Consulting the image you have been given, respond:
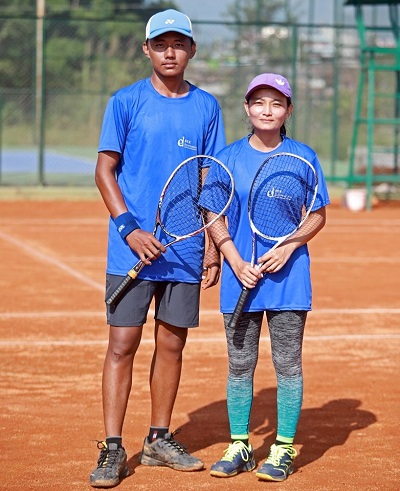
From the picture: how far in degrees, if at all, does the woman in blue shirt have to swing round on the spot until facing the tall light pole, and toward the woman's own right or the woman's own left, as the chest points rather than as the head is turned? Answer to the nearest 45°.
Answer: approximately 180°

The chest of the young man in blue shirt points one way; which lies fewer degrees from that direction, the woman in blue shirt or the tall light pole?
the woman in blue shirt

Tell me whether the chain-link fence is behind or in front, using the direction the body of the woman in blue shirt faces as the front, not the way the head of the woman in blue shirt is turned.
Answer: behind

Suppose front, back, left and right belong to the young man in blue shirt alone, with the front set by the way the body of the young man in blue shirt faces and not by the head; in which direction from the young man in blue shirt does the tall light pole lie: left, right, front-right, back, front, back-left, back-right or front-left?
back

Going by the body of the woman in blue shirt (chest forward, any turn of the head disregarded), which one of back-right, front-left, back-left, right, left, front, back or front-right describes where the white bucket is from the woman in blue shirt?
back

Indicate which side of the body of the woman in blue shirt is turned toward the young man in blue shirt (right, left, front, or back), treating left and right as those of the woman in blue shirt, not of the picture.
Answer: right

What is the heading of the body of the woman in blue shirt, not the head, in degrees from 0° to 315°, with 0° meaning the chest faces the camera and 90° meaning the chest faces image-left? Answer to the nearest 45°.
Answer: approximately 0°

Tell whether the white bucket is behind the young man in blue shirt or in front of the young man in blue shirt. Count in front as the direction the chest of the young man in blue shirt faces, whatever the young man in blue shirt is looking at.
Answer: behind

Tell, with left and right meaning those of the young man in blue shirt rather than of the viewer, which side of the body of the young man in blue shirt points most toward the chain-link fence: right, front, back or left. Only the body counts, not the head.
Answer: back

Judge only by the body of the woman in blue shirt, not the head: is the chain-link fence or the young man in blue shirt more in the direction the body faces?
the young man in blue shirt
